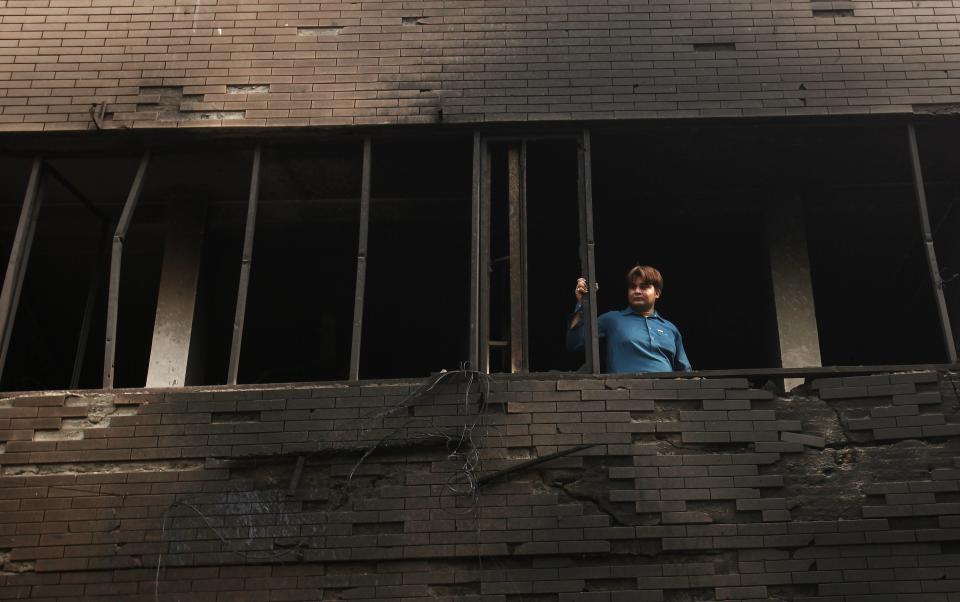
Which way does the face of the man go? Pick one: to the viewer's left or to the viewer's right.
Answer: to the viewer's left

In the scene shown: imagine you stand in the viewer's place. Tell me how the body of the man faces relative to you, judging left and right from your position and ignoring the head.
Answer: facing the viewer

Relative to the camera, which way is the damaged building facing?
toward the camera
